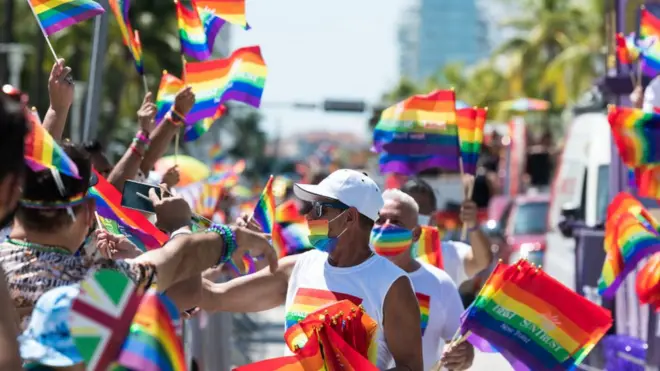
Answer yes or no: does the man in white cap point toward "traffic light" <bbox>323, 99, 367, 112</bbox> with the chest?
no

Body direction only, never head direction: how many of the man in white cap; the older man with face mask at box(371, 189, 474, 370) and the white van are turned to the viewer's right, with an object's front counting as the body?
0

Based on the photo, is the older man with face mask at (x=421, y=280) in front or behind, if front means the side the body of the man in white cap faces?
behind

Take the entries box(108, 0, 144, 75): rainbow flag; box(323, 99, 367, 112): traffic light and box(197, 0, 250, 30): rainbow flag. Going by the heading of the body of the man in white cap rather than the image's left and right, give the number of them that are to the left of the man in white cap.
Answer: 0

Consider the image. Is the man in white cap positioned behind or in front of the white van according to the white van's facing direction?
in front

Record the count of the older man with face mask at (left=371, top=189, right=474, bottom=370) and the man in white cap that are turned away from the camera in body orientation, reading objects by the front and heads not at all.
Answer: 0

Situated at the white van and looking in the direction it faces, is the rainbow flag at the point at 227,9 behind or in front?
in front

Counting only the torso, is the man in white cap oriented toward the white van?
no

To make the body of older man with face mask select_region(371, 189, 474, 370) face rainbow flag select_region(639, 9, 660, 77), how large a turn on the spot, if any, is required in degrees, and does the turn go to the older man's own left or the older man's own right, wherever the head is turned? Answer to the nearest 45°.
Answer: approximately 180°

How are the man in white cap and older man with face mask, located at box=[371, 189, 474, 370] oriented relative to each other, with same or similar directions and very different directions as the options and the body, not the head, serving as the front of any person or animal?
same or similar directions

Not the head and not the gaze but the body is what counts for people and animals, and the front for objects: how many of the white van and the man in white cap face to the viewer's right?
0

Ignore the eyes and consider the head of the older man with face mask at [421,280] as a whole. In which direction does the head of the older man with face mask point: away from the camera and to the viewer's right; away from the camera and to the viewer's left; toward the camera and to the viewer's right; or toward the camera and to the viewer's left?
toward the camera and to the viewer's left

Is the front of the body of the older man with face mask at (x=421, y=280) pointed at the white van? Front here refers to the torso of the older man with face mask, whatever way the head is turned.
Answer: no

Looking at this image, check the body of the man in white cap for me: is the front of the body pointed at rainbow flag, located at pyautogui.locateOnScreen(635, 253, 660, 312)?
no

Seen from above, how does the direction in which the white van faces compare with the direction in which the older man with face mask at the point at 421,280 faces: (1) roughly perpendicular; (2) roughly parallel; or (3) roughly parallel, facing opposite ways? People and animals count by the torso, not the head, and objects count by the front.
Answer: roughly parallel

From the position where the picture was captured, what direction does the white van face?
facing the viewer and to the left of the viewer

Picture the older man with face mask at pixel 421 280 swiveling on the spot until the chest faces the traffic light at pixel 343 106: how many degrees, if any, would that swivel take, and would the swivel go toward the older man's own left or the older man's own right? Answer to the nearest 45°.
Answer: approximately 135° to the older man's own right
